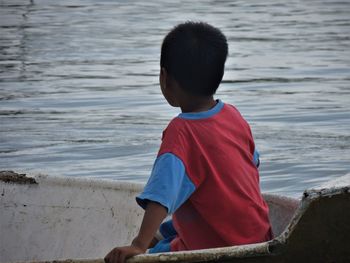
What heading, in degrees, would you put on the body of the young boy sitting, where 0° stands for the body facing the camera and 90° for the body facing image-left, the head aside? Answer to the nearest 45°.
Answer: approximately 135°

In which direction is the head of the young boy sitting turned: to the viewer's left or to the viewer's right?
to the viewer's left
